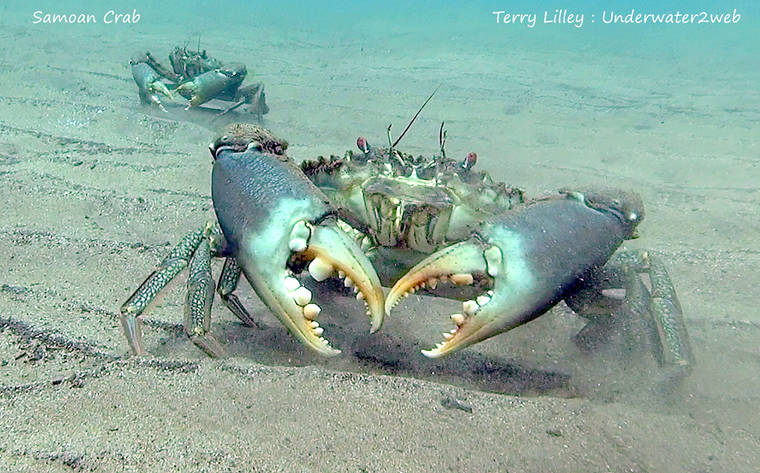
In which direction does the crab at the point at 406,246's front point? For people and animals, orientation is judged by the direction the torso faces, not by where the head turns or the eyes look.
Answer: toward the camera

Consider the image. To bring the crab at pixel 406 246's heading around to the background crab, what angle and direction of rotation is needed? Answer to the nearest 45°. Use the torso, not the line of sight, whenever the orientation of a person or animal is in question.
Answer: approximately 135° to its right

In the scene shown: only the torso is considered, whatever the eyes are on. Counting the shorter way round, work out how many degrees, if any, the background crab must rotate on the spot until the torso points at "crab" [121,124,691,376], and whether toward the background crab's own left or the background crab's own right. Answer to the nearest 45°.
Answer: approximately 45° to the background crab's own left
